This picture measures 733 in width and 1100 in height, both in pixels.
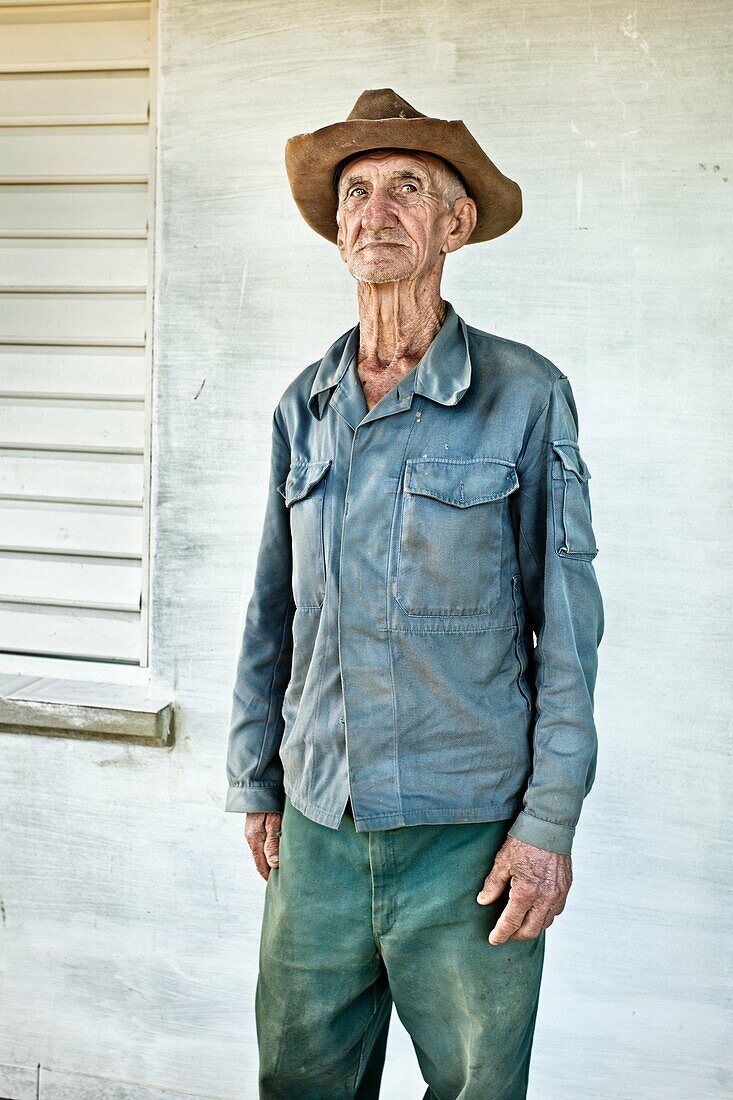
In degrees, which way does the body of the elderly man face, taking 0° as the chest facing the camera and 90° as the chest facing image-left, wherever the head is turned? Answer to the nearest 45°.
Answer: approximately 45°

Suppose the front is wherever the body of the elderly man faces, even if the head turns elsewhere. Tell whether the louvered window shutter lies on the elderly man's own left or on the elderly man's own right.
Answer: on the elderly man's own right
